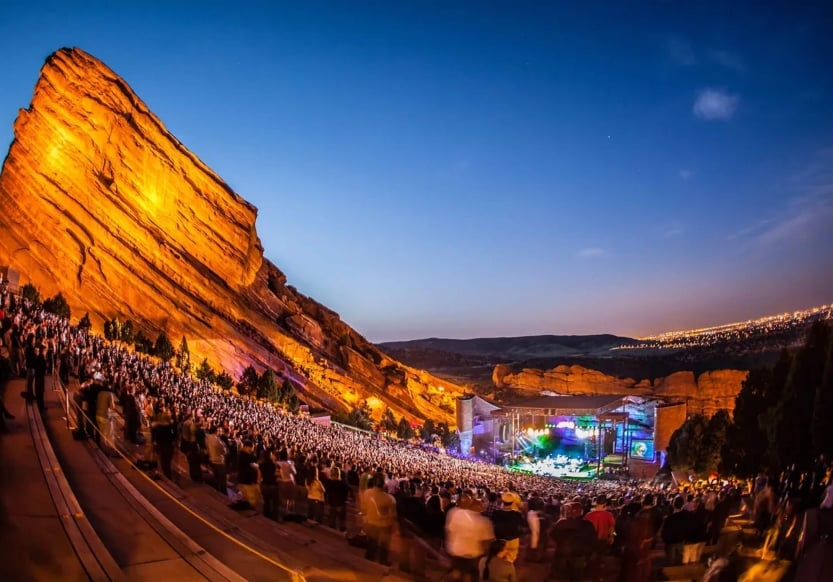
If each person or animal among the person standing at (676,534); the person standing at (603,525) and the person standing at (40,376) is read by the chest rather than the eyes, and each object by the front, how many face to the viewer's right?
1

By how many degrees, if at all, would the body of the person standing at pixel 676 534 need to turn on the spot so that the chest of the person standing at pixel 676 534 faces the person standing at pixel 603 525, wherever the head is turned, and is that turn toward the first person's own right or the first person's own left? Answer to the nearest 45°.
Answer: approximately 135° to the first person's own left

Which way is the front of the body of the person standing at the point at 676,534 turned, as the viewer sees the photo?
away from the camera

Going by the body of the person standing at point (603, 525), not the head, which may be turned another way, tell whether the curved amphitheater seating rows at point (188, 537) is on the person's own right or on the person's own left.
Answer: on the person's own left

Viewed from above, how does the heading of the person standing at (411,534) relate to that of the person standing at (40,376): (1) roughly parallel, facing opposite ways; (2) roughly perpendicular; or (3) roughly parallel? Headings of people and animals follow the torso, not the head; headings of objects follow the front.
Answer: roughly parallel

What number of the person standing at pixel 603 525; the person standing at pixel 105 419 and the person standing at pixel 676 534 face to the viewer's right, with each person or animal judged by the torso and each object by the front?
1

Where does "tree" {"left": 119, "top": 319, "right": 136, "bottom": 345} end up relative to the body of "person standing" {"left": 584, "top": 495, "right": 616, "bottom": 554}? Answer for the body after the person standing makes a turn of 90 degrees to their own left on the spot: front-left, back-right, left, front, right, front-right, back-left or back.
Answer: front-right

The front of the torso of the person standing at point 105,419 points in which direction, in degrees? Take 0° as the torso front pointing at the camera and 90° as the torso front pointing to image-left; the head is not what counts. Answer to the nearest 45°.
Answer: approximately 270°

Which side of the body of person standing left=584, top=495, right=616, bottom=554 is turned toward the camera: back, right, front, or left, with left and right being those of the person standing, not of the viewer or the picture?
back

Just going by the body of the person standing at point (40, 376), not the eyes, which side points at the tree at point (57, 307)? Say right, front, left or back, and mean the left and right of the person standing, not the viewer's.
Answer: left

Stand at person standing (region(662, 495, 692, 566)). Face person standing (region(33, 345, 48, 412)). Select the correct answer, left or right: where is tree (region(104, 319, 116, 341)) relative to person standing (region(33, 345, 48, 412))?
right

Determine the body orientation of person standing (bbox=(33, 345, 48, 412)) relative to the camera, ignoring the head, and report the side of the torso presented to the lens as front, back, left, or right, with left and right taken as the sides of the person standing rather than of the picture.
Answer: right

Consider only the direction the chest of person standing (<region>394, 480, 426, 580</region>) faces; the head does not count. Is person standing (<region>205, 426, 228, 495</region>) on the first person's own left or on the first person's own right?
on the first person's own left
